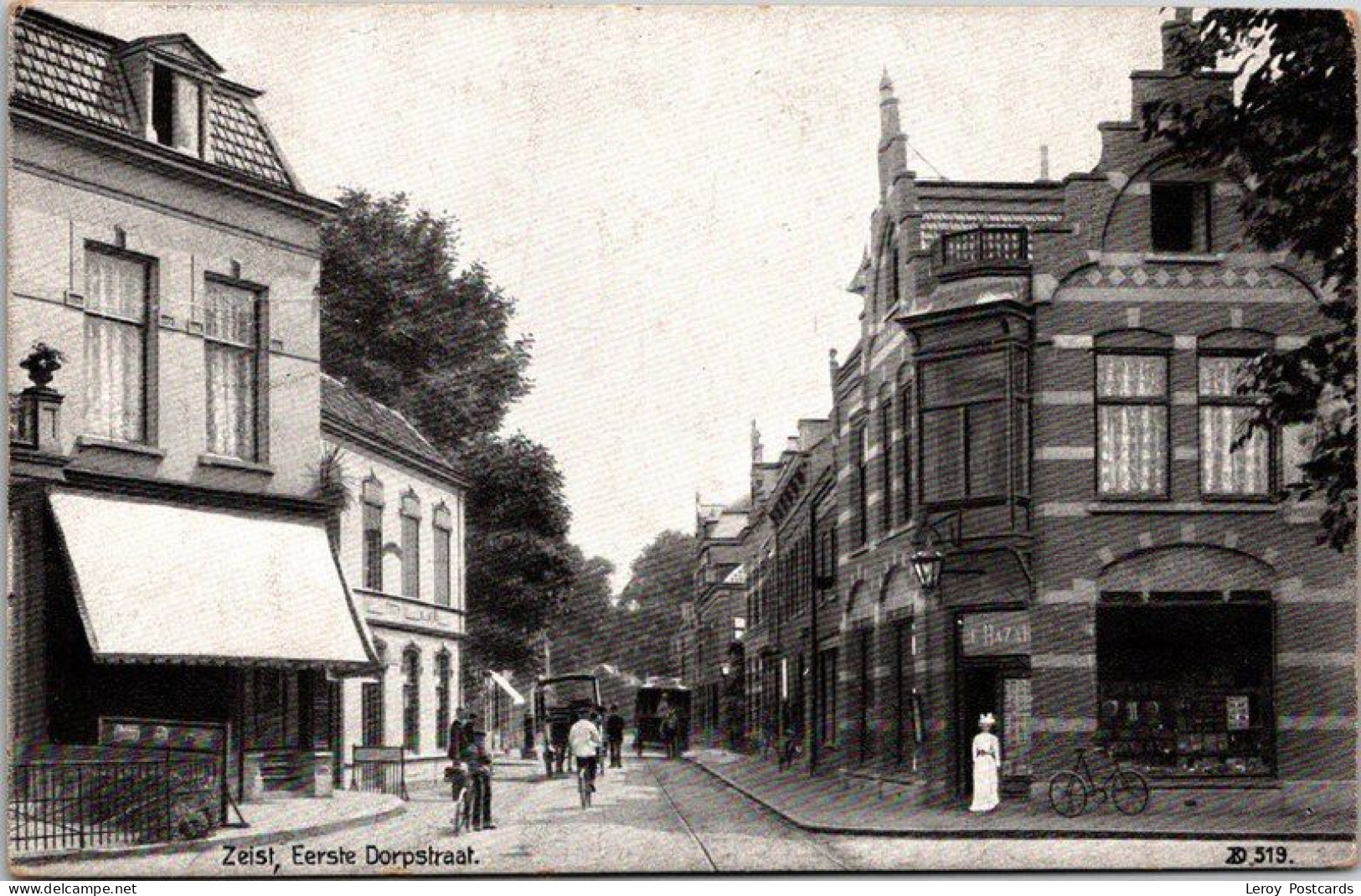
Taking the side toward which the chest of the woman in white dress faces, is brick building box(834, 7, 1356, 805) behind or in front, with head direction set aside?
behind

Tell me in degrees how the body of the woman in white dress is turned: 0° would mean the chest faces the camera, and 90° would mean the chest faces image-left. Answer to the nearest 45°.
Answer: approximately 0°

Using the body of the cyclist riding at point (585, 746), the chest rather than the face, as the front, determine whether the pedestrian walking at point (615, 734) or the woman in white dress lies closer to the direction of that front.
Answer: the pedestrian walking

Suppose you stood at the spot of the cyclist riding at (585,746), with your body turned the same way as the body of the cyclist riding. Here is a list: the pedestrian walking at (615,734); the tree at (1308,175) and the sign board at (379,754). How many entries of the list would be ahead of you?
1

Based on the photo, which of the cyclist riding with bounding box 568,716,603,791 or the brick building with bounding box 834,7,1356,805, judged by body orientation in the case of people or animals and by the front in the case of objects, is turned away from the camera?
the cyclist riding

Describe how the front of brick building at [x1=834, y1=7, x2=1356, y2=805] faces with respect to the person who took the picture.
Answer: facing the viewer and to the left of the viewer

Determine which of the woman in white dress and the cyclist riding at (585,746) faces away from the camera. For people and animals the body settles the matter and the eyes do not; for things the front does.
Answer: the cyclist riding

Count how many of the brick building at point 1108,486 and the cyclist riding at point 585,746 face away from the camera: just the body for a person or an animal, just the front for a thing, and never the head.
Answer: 1

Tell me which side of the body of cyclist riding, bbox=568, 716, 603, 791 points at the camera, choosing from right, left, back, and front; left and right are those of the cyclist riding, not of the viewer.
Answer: back
